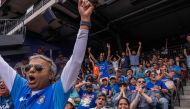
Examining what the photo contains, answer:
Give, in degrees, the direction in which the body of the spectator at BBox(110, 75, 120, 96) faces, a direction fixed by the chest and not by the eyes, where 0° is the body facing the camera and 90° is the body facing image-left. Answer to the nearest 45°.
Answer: approximately 45°

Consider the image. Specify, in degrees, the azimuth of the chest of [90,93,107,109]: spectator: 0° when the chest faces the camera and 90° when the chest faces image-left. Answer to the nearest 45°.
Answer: approximately 45°

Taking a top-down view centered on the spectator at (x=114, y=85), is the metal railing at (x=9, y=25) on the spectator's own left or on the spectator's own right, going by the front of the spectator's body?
on the spectator's own right
